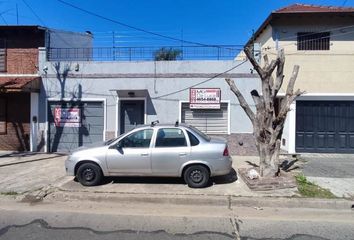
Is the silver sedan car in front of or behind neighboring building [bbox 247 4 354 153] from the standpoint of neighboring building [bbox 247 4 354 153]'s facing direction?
in front

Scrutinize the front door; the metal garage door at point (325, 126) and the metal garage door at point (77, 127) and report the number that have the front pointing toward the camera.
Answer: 3

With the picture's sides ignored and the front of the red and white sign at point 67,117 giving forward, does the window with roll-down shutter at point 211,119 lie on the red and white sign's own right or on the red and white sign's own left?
on the red and white sign's own left

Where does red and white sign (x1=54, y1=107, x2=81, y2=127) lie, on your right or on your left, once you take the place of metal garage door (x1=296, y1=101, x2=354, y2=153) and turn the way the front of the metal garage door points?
on your right

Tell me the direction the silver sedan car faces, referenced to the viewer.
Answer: facing to the left of the viewer

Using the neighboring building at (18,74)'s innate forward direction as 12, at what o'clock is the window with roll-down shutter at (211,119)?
The window with roll-down shutter is roughly at 10 o'clock from the neighboring building.

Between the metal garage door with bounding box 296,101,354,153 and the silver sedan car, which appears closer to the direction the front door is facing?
the silver sedan car

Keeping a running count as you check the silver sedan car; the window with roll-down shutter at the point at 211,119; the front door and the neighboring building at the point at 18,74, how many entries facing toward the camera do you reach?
3

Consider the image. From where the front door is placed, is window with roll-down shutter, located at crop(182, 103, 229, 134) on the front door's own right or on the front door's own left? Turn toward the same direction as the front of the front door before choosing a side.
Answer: on the front door's own left
